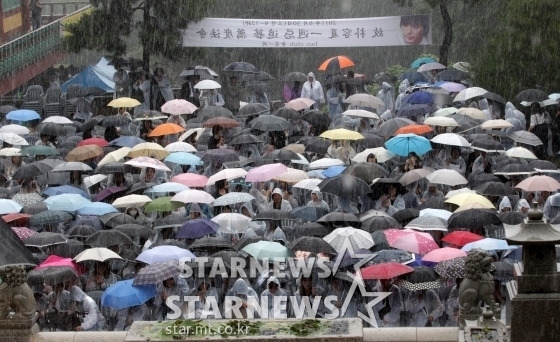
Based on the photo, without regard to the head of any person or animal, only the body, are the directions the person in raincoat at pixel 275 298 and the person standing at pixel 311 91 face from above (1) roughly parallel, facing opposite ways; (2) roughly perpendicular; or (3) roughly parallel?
roughly parallel

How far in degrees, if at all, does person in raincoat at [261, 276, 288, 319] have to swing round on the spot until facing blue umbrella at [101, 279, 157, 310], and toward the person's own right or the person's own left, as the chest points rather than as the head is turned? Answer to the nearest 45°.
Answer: approximately 90° to the person's own right

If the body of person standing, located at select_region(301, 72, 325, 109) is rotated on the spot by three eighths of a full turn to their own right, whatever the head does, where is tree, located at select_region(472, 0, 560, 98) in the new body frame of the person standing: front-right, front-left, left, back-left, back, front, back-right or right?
back-right

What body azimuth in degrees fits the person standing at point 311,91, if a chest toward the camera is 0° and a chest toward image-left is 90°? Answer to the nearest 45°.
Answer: approximately 0°

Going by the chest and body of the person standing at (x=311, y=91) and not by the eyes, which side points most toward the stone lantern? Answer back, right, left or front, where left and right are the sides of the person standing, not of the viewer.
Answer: front

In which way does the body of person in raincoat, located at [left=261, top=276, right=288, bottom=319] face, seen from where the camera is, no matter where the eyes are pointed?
toward the camera
